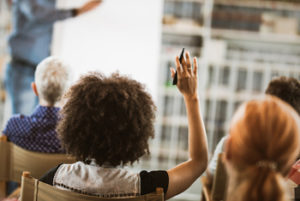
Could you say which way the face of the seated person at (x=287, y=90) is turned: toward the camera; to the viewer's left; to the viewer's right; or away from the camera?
away from the camera

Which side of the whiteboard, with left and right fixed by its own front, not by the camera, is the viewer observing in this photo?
front

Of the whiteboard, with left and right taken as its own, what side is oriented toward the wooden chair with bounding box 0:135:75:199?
front

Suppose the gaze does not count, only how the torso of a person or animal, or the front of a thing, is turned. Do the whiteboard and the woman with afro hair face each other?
yes

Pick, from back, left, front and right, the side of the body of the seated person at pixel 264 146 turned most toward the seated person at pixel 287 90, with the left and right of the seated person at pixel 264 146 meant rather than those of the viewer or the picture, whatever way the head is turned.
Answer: front

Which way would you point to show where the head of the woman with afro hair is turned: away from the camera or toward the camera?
away from the camera

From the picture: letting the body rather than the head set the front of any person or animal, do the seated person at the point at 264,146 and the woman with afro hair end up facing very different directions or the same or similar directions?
same or similar directions

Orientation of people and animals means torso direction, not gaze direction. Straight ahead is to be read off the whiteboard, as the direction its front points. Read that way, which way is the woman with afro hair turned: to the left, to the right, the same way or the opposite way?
the opposite way

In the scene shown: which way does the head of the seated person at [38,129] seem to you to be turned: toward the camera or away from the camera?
away from the camera

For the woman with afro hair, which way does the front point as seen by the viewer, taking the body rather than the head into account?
away from the camera

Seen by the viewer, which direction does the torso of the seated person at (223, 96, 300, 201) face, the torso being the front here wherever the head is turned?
away from the camera
